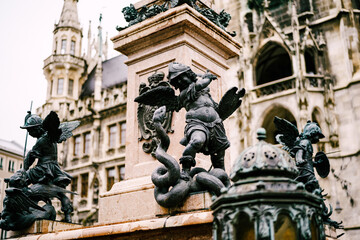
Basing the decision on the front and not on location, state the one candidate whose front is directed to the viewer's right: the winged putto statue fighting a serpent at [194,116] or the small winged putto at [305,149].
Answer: the small winged putto

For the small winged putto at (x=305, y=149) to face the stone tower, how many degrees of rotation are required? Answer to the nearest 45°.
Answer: approximately 135° to its left

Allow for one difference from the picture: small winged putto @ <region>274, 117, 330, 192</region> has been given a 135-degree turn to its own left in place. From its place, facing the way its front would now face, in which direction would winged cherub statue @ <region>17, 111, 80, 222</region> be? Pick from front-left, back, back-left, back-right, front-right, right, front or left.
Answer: front-left

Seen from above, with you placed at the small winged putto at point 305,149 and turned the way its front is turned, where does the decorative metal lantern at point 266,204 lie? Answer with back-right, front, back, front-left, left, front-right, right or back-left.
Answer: right

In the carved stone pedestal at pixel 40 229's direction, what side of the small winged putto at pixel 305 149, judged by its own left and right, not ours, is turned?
back

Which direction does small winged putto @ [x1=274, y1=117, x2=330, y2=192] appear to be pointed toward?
to the viewer's right

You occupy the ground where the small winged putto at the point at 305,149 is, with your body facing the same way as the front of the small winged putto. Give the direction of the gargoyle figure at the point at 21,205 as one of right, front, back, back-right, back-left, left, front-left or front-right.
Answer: back

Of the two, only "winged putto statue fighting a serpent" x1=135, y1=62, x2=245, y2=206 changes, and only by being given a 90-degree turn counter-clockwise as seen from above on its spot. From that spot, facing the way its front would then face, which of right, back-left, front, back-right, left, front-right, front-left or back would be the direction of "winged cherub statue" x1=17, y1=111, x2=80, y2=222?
back-left

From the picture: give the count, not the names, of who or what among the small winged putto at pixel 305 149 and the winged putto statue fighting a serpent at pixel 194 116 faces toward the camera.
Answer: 1

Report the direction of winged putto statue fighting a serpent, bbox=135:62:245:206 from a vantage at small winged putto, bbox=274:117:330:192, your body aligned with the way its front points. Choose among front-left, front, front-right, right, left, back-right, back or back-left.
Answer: back-right

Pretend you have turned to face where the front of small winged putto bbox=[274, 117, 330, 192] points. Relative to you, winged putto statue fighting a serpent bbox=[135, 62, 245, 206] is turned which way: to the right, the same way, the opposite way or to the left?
to the right

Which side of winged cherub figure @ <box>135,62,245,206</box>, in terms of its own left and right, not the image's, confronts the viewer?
front
